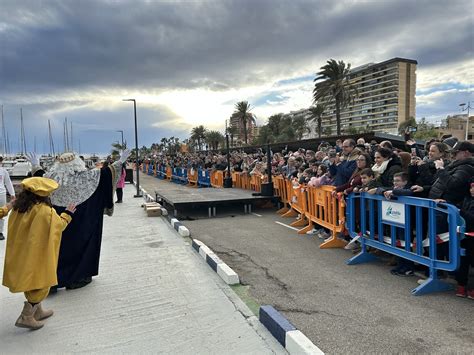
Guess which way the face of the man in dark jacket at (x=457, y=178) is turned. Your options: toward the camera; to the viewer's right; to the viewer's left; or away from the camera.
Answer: to the viewer's left

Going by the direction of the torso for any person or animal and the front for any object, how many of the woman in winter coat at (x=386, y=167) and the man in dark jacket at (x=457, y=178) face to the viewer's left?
2

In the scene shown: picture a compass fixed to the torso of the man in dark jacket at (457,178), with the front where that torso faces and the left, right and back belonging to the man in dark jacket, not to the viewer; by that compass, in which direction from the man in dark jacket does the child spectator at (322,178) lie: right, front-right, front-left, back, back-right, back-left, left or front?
front-right

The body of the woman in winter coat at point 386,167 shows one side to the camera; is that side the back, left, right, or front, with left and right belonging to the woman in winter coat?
left

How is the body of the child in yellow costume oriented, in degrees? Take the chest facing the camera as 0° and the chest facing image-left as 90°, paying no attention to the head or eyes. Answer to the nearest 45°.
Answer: approximately 225°

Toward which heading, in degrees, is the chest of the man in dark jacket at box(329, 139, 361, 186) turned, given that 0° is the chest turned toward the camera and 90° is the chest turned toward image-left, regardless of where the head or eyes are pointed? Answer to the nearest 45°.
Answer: approximately 45°

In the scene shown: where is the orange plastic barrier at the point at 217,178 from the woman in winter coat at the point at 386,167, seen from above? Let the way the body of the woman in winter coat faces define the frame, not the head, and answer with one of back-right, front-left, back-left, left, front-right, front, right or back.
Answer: front-right

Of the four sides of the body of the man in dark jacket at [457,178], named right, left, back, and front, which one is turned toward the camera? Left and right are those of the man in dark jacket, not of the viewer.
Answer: left

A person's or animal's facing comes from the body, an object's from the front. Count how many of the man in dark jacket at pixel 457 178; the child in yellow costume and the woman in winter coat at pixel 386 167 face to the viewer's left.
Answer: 2

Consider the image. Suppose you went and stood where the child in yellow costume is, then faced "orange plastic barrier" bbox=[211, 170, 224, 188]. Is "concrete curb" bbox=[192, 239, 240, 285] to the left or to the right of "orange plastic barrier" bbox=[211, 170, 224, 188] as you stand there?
right

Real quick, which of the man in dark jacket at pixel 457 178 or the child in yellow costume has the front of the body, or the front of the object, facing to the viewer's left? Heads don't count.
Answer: the man in dark jacket

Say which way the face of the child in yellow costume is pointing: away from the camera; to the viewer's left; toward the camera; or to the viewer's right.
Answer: away from the camera

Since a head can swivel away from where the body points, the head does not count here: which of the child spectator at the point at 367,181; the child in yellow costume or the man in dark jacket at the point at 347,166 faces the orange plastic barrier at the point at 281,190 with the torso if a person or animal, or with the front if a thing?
the child in yellow costume
